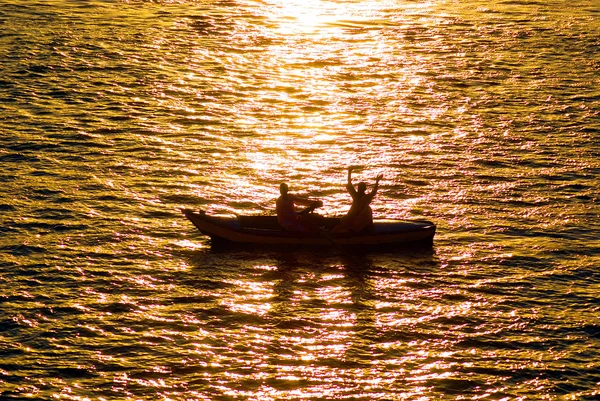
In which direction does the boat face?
to the viewer's left

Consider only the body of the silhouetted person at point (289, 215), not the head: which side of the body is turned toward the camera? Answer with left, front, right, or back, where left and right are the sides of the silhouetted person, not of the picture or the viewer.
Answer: right

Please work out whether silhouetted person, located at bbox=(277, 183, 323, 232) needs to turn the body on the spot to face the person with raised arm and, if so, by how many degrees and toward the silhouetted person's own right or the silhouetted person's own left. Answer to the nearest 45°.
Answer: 0° — they already face them
